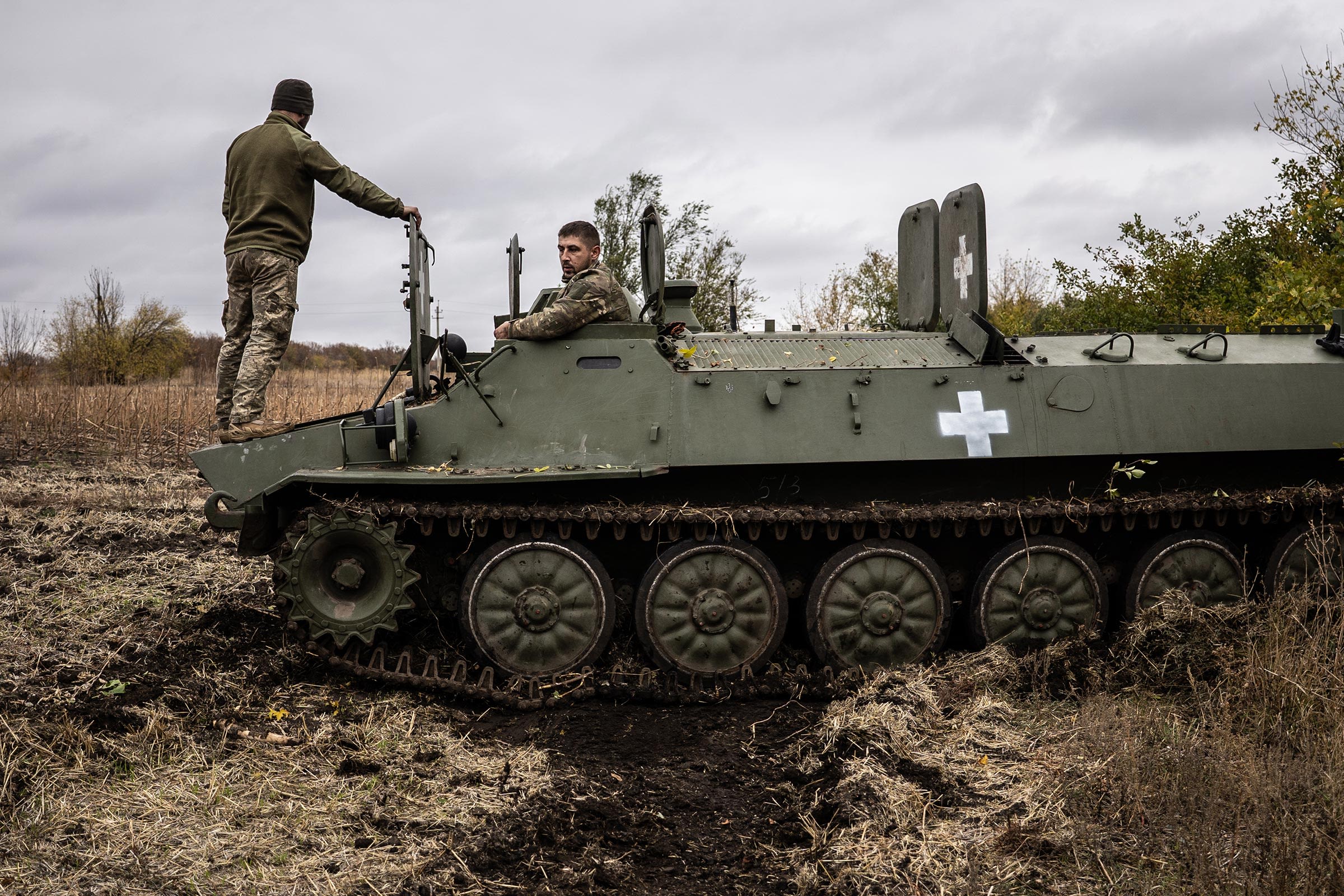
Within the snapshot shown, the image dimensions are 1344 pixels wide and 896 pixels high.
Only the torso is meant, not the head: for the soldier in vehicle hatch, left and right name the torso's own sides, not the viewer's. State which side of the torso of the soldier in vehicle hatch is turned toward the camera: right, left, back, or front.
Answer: left

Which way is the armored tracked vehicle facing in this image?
to the viewer's left

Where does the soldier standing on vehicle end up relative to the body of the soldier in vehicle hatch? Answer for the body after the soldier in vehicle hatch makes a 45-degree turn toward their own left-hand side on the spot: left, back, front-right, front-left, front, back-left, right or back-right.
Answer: front-right

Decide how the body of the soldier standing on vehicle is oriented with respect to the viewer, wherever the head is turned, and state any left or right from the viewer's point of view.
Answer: facing away from the viewer and to the right of the viewer

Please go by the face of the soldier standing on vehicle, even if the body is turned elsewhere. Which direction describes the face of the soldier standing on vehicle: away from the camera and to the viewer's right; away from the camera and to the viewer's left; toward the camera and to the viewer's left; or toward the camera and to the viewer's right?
away from the camera and to the viewer's right
